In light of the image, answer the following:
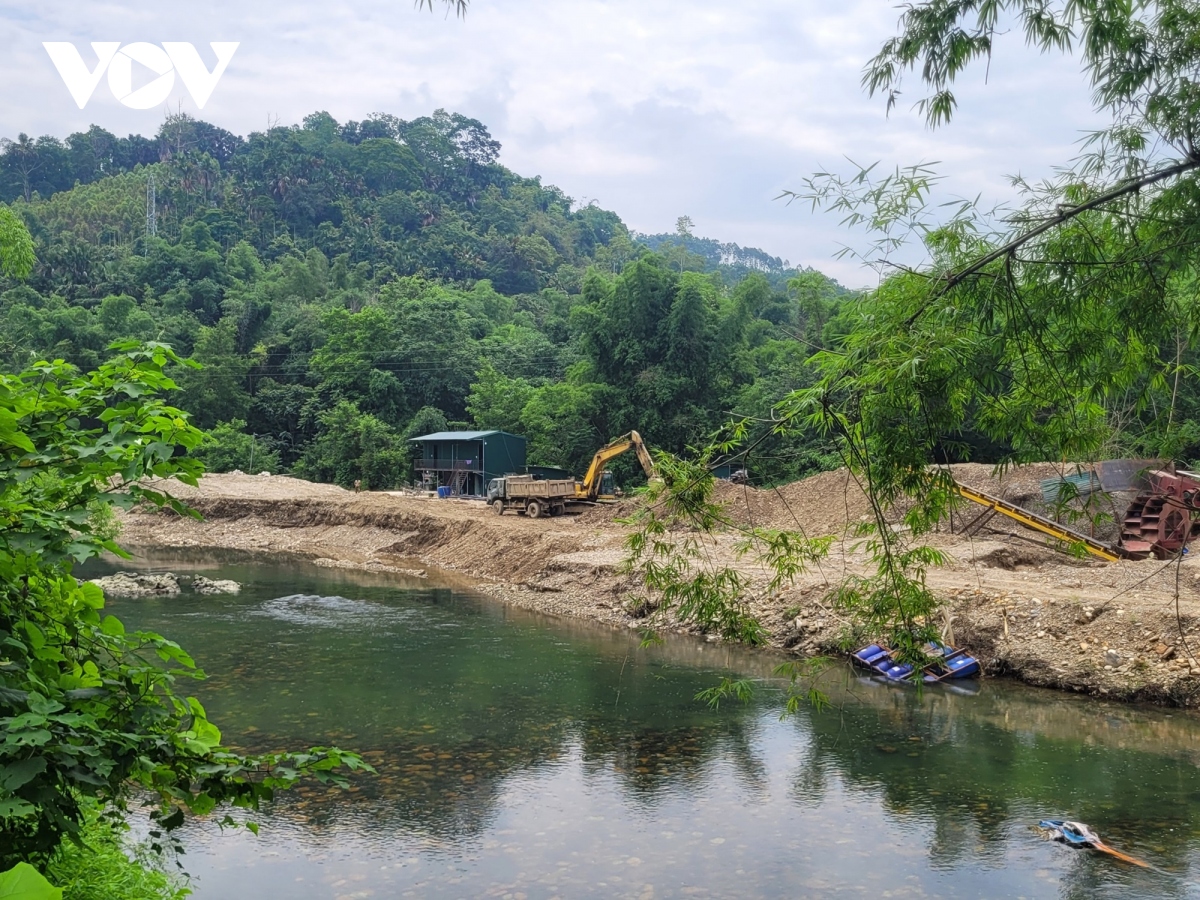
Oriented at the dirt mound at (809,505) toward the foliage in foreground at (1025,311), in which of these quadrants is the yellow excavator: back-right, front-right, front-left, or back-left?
back-right

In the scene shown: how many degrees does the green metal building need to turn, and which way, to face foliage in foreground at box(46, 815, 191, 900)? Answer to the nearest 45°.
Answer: approximately 45° to its left

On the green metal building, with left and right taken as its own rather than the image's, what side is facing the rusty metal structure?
left

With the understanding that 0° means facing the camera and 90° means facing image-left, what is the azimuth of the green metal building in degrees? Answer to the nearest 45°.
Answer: approximately 45°

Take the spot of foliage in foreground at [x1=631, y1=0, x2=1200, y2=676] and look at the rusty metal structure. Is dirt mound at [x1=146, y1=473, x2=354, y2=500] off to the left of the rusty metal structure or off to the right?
left

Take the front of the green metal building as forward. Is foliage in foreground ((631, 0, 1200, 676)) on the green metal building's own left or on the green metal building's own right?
on the green metal building's own left

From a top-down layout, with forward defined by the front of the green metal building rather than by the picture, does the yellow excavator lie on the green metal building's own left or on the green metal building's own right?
on the green metal building's own left

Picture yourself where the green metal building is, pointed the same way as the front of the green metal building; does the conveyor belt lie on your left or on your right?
on your left

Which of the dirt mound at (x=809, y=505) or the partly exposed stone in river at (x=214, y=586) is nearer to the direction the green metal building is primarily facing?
the partly exposed stone in river

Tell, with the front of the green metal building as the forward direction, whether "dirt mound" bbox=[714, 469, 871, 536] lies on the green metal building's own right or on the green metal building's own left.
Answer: on the green metal building's own left
